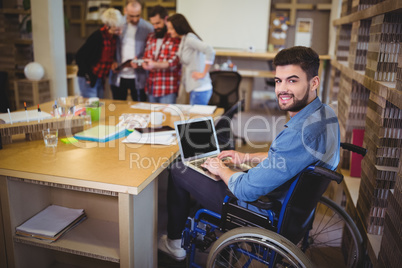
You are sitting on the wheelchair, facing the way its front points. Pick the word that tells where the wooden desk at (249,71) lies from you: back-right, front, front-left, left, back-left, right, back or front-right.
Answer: front-right

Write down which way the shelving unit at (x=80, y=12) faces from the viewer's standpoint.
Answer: facing the viewer

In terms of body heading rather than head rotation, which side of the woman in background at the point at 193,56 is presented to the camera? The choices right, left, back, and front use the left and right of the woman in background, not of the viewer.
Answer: left

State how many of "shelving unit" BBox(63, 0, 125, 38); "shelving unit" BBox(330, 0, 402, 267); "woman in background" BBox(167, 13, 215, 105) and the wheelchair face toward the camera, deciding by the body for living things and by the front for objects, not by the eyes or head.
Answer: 1

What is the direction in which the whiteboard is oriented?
toward the camera

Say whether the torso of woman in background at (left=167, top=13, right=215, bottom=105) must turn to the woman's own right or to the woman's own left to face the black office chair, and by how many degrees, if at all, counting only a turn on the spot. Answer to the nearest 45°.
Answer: approximately 135° to the woman's own right

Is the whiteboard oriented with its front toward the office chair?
yes

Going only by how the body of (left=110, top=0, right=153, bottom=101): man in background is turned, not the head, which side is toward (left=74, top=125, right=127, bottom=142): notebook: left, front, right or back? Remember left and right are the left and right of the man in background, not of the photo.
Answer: front

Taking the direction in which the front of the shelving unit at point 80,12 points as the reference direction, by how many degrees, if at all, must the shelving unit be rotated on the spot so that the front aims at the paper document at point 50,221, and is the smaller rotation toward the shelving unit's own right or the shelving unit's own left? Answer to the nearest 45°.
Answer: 0° — it already faces it

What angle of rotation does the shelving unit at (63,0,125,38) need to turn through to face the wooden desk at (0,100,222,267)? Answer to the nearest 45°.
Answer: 0° — it already faces it

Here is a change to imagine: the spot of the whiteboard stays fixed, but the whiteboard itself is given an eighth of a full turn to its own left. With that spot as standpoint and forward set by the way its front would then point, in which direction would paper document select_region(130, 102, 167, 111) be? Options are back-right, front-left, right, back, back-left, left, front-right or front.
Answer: front-right

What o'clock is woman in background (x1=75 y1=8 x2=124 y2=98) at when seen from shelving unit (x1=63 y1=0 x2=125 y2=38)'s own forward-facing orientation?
The woman in background is roughly at 12 o'clock from the shelving unit.

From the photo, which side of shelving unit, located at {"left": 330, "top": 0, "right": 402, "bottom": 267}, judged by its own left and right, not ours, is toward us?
left

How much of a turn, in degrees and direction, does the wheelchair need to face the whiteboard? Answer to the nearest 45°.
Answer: approximately 45° to its right
